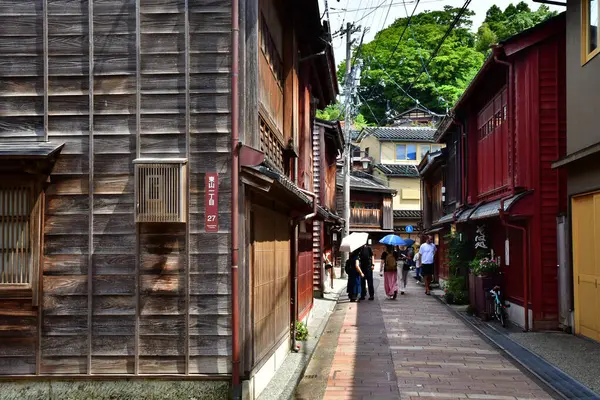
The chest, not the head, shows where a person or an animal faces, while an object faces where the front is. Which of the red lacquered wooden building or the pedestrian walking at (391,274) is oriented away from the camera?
the pedestrian walking

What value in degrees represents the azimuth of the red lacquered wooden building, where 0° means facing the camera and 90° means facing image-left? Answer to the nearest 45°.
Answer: approximately 90°

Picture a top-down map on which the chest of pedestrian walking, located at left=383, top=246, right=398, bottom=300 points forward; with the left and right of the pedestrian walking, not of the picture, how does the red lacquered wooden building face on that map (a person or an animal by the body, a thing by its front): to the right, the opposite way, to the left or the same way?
to the left

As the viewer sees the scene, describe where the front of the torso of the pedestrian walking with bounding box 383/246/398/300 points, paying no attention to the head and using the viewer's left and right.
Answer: facing away from the viewer

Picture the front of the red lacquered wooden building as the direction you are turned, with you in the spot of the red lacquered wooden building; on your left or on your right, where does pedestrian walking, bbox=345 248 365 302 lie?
on your right

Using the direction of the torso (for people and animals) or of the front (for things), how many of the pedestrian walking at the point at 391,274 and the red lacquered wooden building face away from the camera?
1
